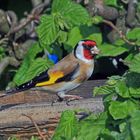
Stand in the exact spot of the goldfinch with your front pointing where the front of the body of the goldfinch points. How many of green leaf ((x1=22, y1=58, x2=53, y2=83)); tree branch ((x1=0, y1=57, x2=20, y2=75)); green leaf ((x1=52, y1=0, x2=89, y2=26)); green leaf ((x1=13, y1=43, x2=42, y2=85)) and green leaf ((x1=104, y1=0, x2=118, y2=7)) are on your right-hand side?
0

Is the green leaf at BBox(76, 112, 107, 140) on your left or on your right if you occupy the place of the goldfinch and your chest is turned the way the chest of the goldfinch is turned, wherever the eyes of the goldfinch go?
on your right

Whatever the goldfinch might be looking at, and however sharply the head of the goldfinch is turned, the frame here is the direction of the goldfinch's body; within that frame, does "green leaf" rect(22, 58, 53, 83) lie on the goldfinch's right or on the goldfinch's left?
on the goldfinch's left

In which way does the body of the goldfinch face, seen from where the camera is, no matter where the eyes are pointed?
to the viewer's right

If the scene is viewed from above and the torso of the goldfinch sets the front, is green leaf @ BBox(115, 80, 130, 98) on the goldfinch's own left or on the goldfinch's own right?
on the goldfinch's own right

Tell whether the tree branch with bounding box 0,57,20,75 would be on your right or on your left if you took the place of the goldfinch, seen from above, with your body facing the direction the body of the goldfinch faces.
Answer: on your left

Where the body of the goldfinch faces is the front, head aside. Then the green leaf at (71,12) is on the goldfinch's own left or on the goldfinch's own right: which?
on the goldfinch's own left

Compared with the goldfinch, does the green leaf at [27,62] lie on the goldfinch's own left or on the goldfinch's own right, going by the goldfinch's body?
on the goldfinch's own left

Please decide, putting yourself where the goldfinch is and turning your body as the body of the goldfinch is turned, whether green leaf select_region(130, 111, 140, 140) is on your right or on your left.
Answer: on your right

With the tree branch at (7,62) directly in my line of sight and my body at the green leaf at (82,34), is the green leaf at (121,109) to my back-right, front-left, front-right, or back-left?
back-left

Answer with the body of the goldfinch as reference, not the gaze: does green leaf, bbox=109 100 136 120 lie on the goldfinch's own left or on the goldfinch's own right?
on the goldfinch's own right

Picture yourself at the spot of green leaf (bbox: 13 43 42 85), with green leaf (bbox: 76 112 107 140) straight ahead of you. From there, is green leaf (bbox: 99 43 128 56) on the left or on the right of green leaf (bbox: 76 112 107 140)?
left

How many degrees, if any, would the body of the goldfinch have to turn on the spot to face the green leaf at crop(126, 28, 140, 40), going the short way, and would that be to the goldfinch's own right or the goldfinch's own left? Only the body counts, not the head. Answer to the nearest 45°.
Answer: approximately 45° to the goldfinch's own left

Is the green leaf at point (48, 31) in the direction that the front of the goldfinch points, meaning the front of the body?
no
